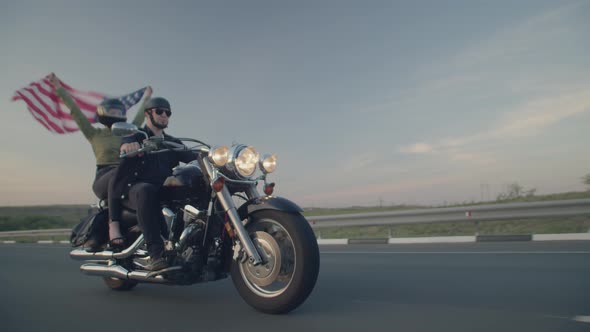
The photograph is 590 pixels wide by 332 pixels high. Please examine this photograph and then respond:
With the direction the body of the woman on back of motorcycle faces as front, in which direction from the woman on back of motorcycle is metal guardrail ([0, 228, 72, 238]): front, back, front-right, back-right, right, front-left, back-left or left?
back-left

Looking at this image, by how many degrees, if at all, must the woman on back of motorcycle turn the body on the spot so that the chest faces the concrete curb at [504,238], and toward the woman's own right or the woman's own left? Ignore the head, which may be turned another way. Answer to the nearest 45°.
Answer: approximately 45° to the woman's own left

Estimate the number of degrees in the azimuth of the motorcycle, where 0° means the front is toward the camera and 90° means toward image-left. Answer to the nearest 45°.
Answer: approximately 315°

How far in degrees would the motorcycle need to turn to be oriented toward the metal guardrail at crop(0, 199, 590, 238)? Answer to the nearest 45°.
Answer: approximately 90° to its left

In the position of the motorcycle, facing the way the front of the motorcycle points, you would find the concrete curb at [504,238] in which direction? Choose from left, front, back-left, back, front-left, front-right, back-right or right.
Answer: left

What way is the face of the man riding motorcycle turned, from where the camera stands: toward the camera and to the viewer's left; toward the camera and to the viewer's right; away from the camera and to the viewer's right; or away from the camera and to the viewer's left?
toward the camera and to the viewer's right

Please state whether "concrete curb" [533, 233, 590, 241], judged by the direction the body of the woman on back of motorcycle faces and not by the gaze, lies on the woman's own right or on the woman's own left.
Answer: on the woman's own left
